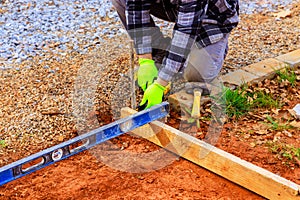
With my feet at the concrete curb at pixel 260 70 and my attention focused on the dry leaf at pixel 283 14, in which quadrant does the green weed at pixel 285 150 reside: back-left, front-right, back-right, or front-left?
back-right

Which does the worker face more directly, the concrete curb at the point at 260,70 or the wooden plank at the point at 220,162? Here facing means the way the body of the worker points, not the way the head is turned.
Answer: the wooden plank

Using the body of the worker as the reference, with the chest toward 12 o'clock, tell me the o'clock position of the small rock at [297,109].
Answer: The small rock is roughly at 8 o'clock from the worker.

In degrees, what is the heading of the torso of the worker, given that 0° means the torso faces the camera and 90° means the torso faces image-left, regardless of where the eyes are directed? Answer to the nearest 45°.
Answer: approximately 45°

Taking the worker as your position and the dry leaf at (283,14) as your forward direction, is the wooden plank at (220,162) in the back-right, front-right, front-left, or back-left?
back-right

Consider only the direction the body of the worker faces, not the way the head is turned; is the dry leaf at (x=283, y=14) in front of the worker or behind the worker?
behind

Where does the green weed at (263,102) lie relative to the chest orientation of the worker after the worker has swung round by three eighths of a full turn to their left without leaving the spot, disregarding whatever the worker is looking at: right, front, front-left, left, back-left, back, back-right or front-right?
front

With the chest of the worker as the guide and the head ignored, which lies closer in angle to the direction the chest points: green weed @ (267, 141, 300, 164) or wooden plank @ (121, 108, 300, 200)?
the wooden plank

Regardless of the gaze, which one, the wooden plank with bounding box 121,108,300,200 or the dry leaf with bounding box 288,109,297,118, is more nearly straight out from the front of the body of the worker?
the wooden plank

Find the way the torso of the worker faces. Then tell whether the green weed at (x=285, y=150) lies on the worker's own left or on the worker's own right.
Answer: on the worker's own left
